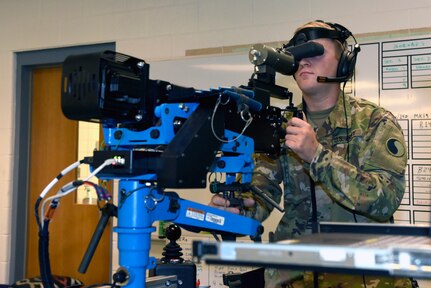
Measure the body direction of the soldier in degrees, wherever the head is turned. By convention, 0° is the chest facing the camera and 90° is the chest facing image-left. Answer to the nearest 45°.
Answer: approximately 45°

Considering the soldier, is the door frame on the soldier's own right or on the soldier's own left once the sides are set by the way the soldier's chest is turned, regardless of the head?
on the soldier's own right

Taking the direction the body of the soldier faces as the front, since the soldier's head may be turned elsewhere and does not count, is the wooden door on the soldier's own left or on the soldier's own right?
on the soldier's own right
